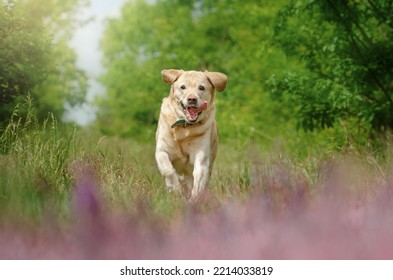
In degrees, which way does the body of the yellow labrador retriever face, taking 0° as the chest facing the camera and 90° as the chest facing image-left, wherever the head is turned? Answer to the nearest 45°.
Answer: approximately 0°

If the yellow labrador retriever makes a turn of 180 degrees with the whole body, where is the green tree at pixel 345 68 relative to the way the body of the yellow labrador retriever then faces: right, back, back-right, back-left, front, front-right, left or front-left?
front-right
